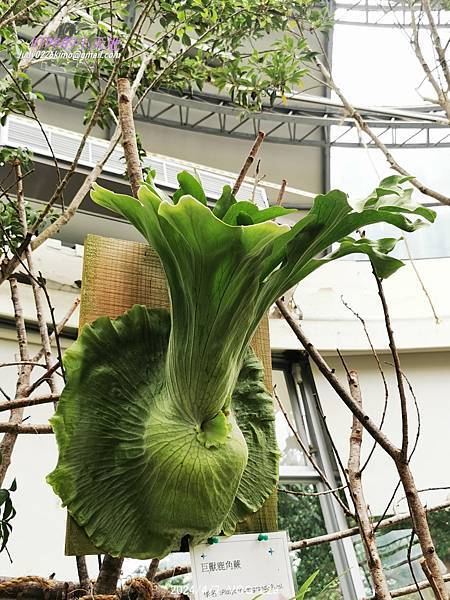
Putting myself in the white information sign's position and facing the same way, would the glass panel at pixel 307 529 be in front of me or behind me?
behind

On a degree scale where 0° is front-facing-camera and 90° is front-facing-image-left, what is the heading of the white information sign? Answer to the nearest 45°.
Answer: approximately 0°
